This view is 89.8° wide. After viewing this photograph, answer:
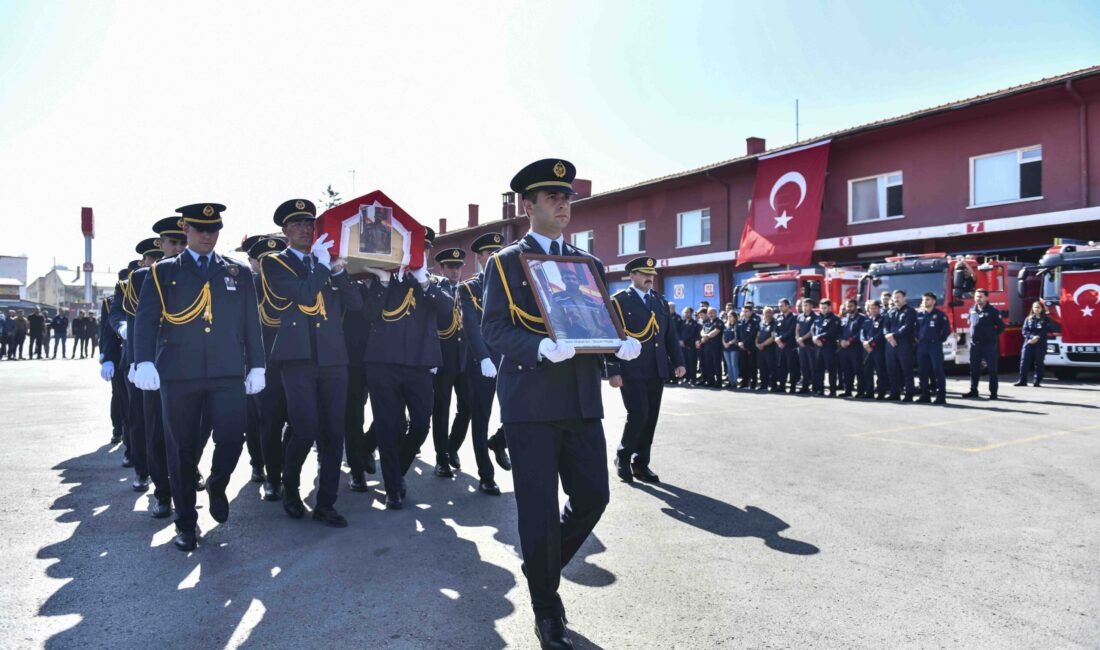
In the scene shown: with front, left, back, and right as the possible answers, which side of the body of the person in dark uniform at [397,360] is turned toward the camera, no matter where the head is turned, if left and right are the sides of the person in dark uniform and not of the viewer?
front

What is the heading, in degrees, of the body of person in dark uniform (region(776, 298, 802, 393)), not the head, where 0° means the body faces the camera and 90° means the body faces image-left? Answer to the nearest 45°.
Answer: approximately 45°

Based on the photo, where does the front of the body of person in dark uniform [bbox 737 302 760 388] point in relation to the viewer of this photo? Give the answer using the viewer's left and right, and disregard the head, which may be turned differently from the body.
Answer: facing the viewer and to the left of the viewer

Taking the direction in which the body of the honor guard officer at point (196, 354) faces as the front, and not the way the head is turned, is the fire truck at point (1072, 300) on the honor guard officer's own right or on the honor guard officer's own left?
on the honor guard officer's own left

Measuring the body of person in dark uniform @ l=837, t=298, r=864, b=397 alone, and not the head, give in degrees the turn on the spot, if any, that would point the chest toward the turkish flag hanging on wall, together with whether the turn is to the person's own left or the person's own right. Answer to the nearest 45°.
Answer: approximately 135° to the person's own right

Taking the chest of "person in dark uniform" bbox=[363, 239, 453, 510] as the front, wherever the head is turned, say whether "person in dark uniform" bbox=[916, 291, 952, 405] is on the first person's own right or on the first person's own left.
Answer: on the first person's own left

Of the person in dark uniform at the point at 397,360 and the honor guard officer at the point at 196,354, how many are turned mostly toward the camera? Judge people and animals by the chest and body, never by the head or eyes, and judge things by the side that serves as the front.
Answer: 2

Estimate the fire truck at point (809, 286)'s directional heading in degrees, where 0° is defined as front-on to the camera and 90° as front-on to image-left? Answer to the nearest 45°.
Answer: approximately 45°

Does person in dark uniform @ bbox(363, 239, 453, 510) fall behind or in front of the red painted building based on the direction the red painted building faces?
in front

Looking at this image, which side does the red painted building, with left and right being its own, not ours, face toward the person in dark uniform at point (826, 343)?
front

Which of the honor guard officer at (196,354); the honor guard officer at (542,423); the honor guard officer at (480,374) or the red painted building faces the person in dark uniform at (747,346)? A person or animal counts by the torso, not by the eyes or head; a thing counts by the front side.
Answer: the red painted building

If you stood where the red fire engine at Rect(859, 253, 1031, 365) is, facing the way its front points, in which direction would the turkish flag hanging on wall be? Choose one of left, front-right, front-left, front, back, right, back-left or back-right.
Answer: right
